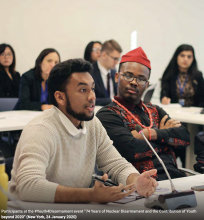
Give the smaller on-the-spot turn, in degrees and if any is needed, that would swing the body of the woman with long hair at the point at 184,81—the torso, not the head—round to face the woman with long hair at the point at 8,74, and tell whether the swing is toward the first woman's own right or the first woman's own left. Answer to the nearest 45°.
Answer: approximately 90° to the first woman's own right

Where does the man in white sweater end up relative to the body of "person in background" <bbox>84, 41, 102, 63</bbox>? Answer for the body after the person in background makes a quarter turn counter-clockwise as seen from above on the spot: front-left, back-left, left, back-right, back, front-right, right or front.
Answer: back-right

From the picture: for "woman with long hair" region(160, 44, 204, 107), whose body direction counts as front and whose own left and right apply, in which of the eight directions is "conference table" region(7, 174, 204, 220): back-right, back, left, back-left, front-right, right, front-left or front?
front

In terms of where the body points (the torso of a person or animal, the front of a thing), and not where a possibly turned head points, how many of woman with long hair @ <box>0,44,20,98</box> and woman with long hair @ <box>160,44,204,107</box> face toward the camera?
2

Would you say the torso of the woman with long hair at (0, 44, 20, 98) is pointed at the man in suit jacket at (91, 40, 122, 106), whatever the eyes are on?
no

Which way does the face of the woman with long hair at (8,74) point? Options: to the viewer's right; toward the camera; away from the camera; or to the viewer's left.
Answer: toward the camera

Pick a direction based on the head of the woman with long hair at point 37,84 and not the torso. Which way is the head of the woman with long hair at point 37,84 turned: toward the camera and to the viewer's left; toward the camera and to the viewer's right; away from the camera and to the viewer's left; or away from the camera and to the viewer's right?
toward the camera and to the viewer's right

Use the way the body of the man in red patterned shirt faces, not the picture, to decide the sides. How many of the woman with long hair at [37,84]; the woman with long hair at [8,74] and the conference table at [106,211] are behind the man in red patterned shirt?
2

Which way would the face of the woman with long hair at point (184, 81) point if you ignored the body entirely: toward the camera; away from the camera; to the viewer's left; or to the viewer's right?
toward the camera

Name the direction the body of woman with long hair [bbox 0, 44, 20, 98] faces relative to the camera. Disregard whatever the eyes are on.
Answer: toward the camera

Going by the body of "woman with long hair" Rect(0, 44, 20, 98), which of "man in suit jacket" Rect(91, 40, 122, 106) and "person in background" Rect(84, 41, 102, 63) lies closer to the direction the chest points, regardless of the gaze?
the man in suit jacket

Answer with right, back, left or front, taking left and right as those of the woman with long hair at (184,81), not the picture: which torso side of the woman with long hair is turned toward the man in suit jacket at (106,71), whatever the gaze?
right

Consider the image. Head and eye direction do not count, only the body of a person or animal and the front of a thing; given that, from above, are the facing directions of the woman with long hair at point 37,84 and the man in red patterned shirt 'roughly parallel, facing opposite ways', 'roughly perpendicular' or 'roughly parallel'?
roughly parallel

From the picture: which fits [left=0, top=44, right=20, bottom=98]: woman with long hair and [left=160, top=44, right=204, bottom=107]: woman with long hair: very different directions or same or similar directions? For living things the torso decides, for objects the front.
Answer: same or similar directions

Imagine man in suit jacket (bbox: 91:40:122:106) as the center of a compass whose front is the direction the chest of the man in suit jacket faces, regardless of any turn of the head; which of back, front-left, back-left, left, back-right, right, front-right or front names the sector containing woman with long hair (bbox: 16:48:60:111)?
right

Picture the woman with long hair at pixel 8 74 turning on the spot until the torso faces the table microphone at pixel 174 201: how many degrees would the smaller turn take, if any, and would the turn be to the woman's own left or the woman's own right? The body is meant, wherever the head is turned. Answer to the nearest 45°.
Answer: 0° — they already face it
